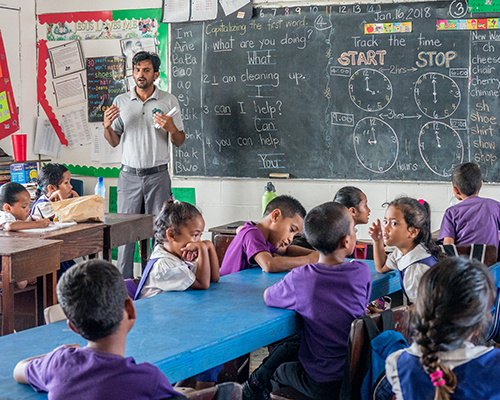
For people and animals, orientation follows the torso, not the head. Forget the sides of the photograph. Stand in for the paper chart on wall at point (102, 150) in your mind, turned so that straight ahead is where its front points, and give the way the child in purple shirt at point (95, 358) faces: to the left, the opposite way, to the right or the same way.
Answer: the opposite way

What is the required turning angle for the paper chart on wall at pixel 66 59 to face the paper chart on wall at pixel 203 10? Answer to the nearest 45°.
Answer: approximately 45° to its left

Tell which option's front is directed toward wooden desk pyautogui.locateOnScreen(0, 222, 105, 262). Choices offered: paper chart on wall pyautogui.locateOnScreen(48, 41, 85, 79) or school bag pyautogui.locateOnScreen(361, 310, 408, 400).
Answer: the paper chart on wall

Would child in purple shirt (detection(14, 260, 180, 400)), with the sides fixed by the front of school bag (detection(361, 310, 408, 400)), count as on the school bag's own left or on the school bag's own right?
on the school bag's own right

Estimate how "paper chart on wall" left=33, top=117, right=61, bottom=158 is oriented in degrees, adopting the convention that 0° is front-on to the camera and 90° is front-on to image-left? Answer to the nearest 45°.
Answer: approximately 0°

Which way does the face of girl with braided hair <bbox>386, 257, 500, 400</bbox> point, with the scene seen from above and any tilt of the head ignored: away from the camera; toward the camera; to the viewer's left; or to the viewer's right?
away from the camera

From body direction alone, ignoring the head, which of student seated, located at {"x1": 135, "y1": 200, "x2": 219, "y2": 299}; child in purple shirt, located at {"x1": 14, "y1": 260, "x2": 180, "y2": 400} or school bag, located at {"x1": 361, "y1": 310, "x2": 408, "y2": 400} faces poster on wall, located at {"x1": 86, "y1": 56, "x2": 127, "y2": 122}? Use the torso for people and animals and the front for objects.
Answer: the child in purple shirt

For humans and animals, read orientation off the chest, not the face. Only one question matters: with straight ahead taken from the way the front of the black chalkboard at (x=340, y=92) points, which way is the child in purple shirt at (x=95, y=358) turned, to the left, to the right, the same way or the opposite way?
the opposite way
